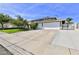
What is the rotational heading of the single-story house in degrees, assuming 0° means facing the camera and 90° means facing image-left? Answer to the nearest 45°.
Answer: approximately 0°

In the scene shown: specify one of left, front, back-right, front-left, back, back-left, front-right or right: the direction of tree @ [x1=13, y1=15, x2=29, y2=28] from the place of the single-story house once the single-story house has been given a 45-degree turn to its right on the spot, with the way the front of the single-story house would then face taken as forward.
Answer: front-right

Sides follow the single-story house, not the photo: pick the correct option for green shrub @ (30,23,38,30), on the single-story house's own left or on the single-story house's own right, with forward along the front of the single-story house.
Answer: on the single-story house's own right

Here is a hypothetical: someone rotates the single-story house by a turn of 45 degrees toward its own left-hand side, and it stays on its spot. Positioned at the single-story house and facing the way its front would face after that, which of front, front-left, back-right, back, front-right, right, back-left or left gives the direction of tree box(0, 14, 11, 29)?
back-right
